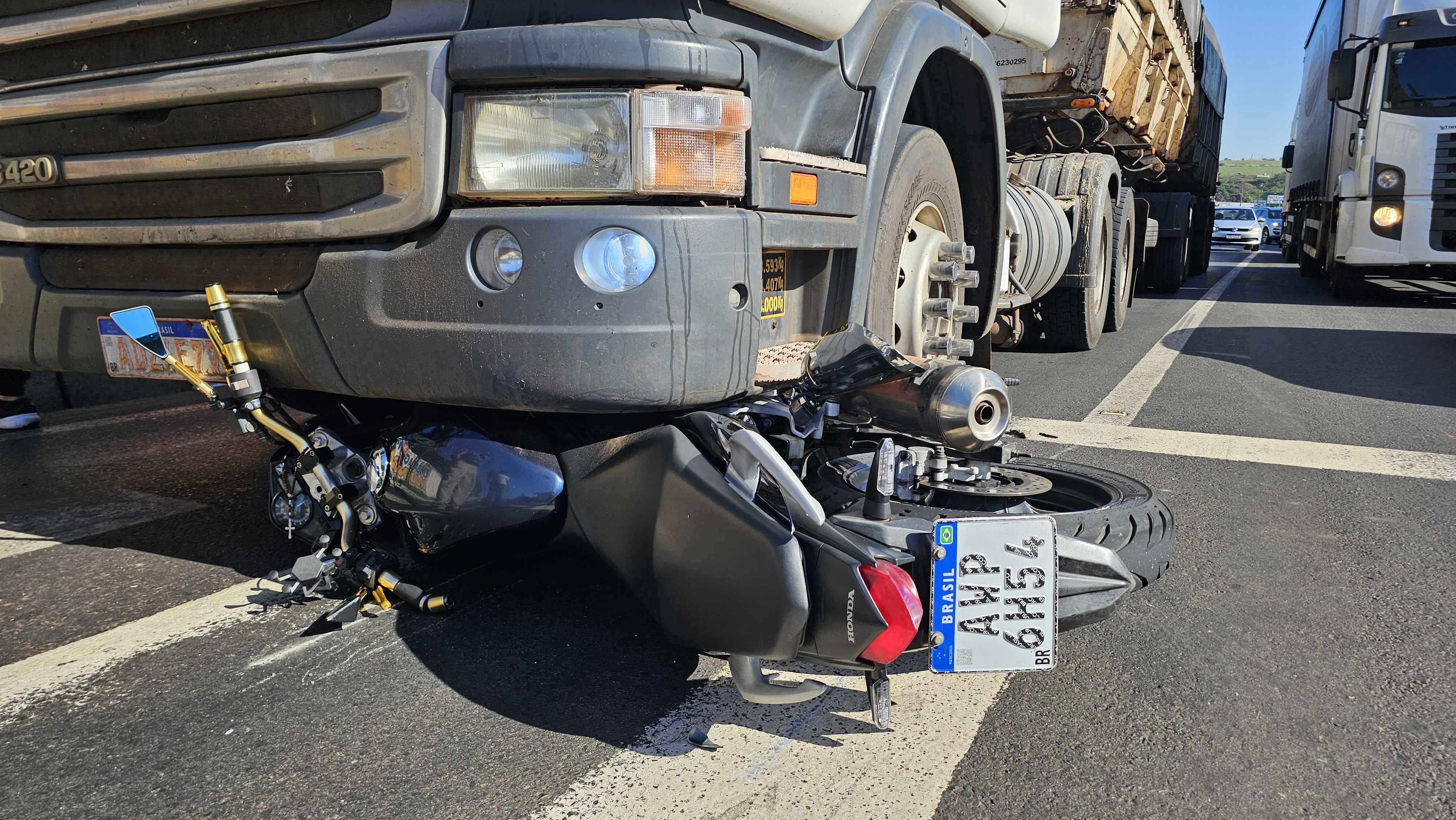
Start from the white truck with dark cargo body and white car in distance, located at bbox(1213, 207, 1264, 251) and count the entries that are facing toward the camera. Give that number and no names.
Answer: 2

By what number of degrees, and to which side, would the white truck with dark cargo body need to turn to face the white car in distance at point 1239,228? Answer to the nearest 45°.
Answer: approximately 180°

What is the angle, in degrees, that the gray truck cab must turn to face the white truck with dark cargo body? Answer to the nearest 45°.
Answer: approximately 180°

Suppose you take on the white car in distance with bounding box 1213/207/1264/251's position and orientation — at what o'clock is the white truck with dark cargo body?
The white truck with dark cargo body is roughly at 12 o'clock from the white car in distance.

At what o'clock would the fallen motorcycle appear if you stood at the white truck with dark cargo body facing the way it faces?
The fallen motorcycle is roughly at 12 o'clock from the white truck with dark cargo body.

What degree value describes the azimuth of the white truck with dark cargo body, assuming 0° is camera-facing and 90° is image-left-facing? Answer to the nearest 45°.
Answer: approximately 0°
